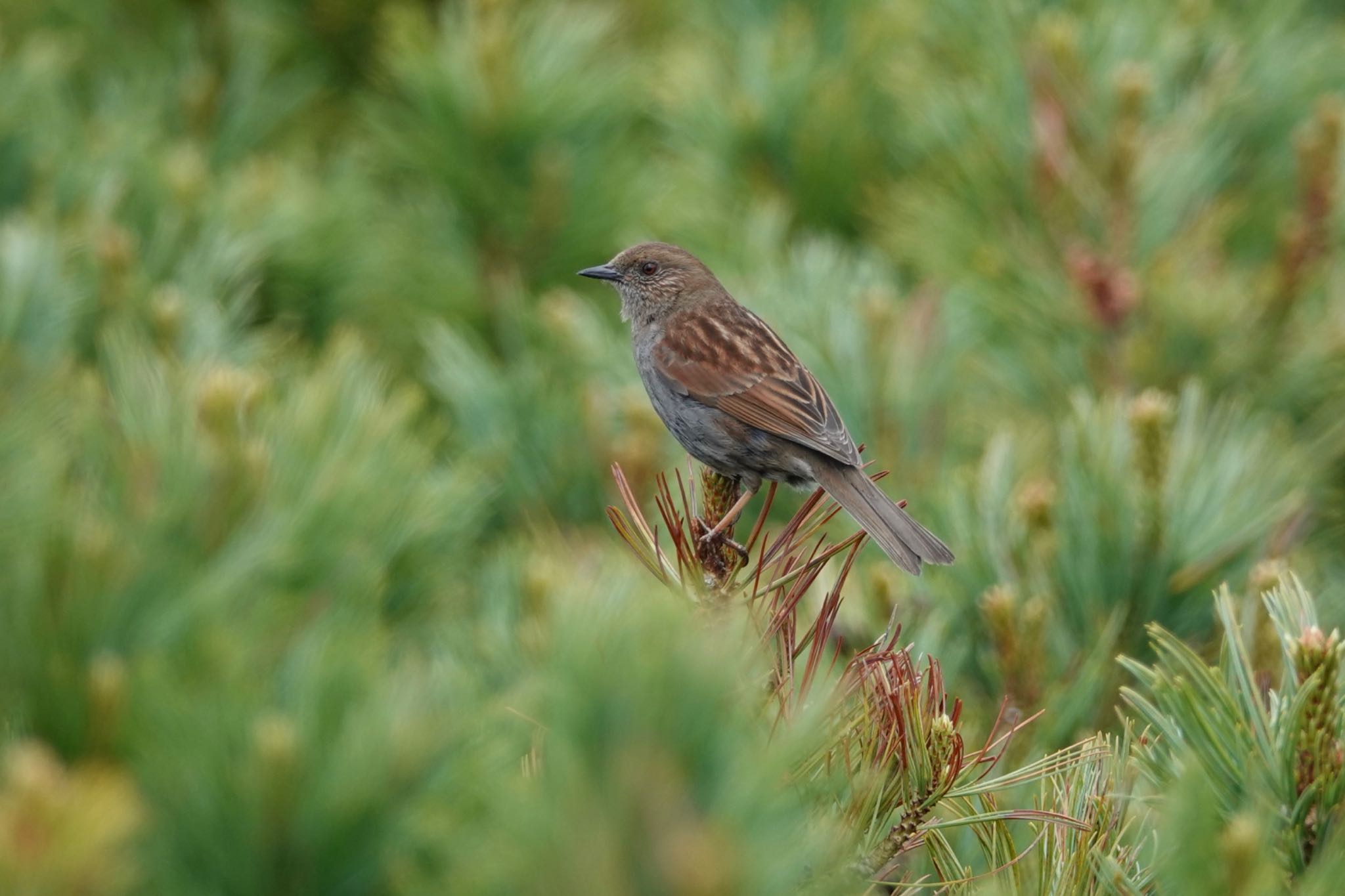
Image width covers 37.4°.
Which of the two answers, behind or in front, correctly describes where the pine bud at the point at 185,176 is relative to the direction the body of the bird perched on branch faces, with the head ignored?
in front

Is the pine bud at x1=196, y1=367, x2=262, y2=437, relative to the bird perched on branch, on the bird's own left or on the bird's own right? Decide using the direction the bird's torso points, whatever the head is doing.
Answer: on the bird's own right

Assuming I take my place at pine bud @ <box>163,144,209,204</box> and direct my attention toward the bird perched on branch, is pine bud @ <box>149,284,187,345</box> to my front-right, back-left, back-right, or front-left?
front-right

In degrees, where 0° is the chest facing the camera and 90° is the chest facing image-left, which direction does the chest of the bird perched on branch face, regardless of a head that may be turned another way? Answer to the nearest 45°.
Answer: approximately 90°

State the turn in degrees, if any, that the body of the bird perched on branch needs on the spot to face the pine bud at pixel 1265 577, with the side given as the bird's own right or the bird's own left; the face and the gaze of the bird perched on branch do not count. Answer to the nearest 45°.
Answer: approximately 135° to the bird's own left

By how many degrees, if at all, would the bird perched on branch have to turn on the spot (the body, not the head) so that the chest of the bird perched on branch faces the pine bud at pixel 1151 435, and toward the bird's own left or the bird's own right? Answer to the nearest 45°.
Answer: approximately 135° to the bird's own right

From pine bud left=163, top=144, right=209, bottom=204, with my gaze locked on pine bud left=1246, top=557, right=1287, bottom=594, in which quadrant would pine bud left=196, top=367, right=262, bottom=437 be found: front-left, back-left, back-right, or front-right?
front-right

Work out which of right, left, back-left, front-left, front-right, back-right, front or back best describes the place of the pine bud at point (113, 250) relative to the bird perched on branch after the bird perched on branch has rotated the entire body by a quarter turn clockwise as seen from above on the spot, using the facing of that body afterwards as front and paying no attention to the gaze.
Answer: left
